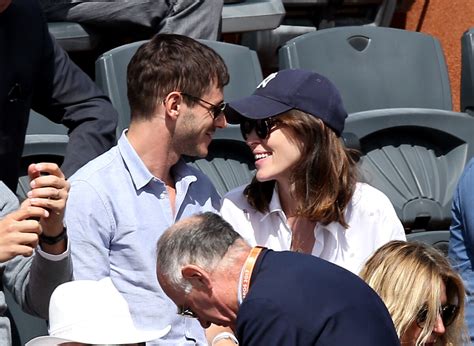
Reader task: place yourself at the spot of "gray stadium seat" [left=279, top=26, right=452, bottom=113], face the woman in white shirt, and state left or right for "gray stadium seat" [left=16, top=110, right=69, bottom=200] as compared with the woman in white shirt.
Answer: right

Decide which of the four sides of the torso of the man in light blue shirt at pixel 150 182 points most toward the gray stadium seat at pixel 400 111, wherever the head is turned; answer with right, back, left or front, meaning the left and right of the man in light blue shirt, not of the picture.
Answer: left

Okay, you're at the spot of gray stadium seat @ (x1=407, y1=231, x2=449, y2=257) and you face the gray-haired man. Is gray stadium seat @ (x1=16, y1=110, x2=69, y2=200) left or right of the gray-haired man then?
right

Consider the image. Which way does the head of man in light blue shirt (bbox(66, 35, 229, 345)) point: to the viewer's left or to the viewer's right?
to the viewer's right

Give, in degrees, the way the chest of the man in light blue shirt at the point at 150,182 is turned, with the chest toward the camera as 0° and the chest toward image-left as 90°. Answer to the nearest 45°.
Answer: approximately 315°

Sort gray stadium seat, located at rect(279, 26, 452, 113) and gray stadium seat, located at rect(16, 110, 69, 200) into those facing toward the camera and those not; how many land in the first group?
2

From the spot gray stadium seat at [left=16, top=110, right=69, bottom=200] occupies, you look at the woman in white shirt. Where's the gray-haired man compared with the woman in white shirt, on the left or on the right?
right

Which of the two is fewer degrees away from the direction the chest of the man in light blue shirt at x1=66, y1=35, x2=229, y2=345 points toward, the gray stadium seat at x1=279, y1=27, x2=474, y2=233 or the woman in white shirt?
the woman in white shirt
